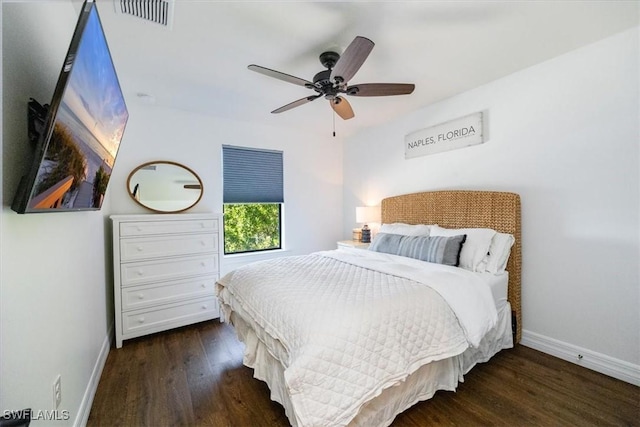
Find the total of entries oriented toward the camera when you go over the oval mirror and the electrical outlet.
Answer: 1

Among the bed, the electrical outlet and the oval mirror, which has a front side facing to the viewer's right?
the electrical outlet

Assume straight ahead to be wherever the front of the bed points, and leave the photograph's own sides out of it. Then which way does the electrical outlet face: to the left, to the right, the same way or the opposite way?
the opposite way

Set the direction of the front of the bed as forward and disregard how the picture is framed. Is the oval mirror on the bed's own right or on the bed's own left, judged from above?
on the bed's own right

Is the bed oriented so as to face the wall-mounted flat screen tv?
yes

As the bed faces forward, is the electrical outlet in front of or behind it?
in front

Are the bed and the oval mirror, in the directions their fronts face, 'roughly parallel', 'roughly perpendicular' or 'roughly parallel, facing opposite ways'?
roughly perpendicular

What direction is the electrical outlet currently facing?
to the viewer's right

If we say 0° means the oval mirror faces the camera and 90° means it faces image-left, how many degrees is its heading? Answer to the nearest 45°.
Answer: approximately 0°

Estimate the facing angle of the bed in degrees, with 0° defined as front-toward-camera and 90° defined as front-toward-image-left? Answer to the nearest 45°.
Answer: approximately 45°
